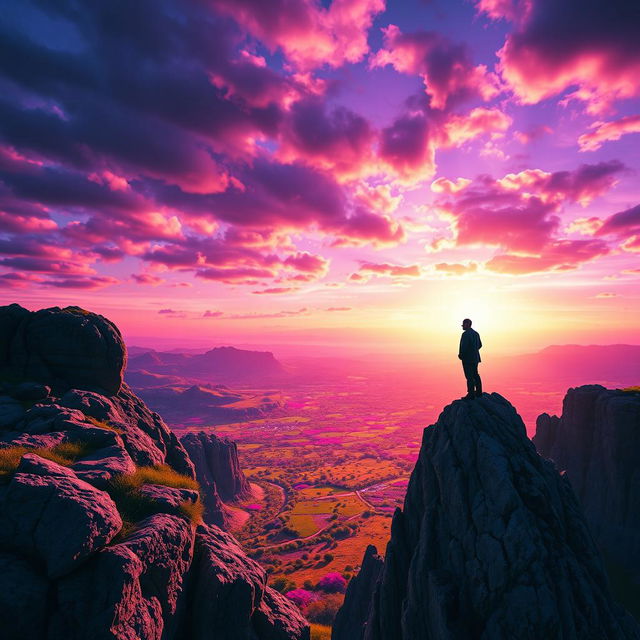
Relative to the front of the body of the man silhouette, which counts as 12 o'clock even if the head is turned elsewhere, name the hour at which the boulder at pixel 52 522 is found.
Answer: The boulder is roughly at 9 o'clock from the man silhouette.

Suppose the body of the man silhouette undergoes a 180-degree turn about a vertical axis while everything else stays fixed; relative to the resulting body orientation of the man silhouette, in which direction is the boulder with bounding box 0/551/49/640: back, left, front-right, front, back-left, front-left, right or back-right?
right

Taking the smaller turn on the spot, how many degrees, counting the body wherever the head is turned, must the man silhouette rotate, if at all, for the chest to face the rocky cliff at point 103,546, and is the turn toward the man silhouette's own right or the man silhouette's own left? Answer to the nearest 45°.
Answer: approximately 90° to the man silhouette's own left

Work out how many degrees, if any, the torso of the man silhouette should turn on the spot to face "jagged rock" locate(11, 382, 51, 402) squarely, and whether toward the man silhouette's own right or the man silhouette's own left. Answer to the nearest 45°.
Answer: approximately 45° to the man silhouette's own left

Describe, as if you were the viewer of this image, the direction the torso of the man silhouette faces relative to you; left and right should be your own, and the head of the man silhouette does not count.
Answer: facing away from the viewer and to the left of the viewer

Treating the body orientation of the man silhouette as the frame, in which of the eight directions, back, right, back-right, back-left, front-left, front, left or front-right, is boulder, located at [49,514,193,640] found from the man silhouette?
left

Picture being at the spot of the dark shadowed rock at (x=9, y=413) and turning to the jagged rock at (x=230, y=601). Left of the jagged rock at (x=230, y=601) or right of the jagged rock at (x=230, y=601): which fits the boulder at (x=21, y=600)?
right

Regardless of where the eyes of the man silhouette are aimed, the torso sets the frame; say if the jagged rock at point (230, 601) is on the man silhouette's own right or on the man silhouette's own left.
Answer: on the man silhouette's own left

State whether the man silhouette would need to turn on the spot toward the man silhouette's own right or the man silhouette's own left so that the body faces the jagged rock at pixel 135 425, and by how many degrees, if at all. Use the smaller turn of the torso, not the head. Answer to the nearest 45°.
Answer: approximately 45° to the man silhouette's own left

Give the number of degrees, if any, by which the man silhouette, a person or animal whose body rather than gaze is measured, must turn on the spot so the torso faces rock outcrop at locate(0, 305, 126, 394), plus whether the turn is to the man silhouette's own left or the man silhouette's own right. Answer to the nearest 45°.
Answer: approximately 45° to the man silhouette's own left
